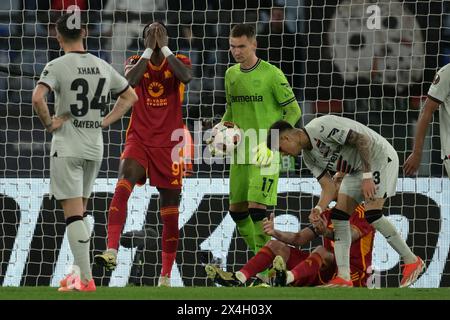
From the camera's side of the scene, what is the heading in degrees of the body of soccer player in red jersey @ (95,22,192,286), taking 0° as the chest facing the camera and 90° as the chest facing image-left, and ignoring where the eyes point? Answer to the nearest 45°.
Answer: approximately 0°

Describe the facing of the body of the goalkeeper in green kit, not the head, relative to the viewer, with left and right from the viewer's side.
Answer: facing the viewer and to the left of the viewer

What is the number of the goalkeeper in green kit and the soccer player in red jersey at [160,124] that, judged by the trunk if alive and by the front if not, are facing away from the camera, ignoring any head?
0

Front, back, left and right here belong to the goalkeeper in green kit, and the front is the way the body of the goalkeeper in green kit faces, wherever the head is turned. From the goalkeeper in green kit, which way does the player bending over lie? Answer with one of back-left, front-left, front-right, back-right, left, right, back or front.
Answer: left

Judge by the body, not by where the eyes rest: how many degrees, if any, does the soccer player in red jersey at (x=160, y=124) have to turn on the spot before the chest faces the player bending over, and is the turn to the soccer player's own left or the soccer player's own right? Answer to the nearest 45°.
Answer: approximately 45° to the soccer player's own left

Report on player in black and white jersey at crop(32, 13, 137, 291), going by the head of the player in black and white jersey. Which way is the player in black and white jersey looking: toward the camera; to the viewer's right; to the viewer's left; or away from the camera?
away from the camera

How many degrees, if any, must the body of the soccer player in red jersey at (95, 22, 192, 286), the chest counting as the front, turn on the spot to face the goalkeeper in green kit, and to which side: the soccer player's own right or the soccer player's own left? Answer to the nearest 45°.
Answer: approximately 90° to the soccer player's own left

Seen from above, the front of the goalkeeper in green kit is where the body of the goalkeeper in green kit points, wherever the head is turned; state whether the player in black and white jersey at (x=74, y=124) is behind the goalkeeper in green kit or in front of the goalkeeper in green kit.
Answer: in front
